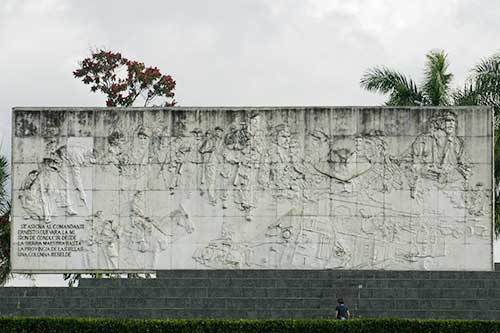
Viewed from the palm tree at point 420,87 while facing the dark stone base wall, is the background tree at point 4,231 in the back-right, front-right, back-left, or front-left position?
front-right

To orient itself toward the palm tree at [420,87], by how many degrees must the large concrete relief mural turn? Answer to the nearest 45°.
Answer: approximately 135° to its left

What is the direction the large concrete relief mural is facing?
toward the camera

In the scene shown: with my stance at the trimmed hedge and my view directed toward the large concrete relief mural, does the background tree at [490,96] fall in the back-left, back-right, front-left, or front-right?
front-right

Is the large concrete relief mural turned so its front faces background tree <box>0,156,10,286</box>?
no
